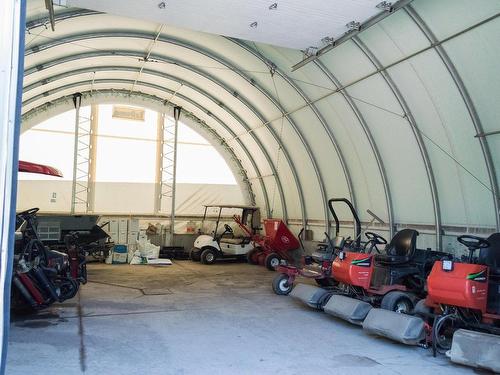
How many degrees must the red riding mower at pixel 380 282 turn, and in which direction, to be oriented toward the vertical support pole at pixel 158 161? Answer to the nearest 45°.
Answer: approximately 90° to its right

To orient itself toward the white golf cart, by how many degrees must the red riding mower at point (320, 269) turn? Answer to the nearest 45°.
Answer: approximately 90° to its right

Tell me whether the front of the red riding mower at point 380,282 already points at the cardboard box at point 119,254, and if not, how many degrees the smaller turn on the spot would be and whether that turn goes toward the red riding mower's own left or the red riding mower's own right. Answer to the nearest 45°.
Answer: approximately 90° to the red riding mower's own right

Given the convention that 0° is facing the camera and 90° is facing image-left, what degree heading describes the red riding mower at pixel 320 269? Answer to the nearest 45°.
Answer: approximately 45°

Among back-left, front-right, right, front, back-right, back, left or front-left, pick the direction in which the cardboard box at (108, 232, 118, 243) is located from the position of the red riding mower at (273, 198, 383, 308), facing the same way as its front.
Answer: right

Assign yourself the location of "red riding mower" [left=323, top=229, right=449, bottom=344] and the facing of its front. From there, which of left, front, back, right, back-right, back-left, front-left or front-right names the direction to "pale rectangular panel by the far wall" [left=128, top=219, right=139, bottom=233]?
right

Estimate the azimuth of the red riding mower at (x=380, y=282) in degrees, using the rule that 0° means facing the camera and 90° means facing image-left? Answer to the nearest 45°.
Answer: approximately 45°
